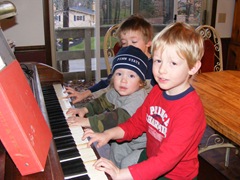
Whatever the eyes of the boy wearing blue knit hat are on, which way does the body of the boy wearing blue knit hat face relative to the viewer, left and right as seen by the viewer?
facing the viewer and to the left of the viewer

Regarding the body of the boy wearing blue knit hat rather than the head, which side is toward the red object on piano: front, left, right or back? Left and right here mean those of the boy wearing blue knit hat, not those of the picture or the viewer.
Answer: front
